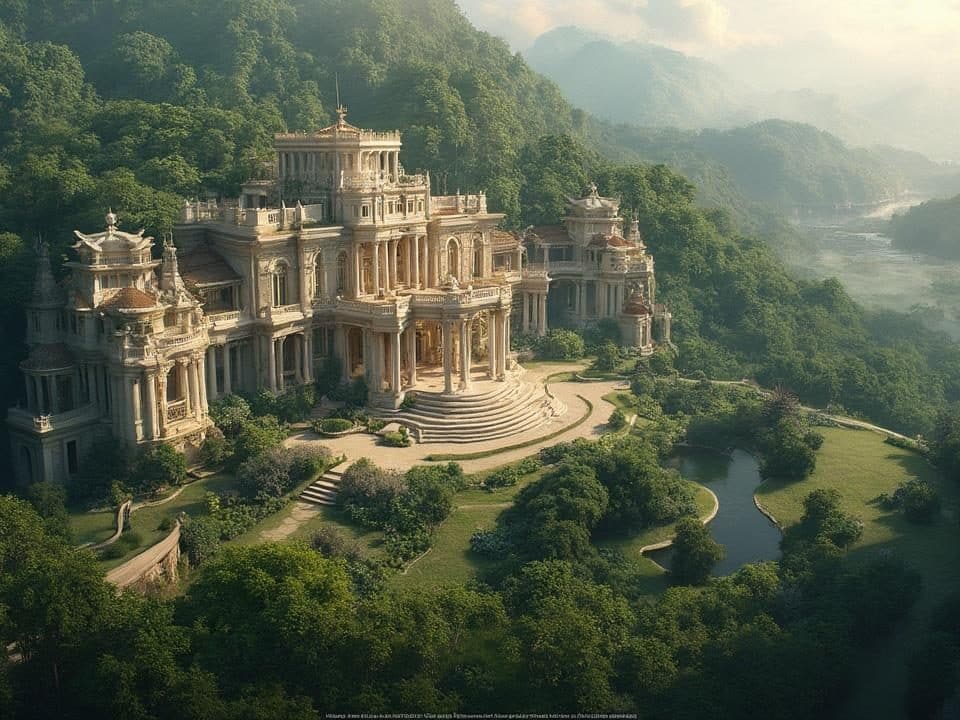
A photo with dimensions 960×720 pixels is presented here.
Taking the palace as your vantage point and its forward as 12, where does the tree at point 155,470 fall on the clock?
The tree is roughly at 2 o'clock from the palace.

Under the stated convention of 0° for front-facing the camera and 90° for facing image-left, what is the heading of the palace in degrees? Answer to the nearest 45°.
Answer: approximately 315°

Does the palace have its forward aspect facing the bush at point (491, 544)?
yes

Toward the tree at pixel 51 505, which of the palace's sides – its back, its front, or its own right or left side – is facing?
right

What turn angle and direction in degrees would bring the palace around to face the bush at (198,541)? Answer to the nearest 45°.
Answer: approximately 45° to its right

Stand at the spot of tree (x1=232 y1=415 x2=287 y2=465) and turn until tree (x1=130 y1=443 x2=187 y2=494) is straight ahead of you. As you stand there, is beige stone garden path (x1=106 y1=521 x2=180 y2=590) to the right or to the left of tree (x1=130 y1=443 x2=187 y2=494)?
left

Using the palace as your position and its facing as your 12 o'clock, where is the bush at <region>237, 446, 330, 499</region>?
The bush is roughly at 1 o'clock from the palace.

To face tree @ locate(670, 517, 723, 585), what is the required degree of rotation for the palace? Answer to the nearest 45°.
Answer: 0° — it already faces it
